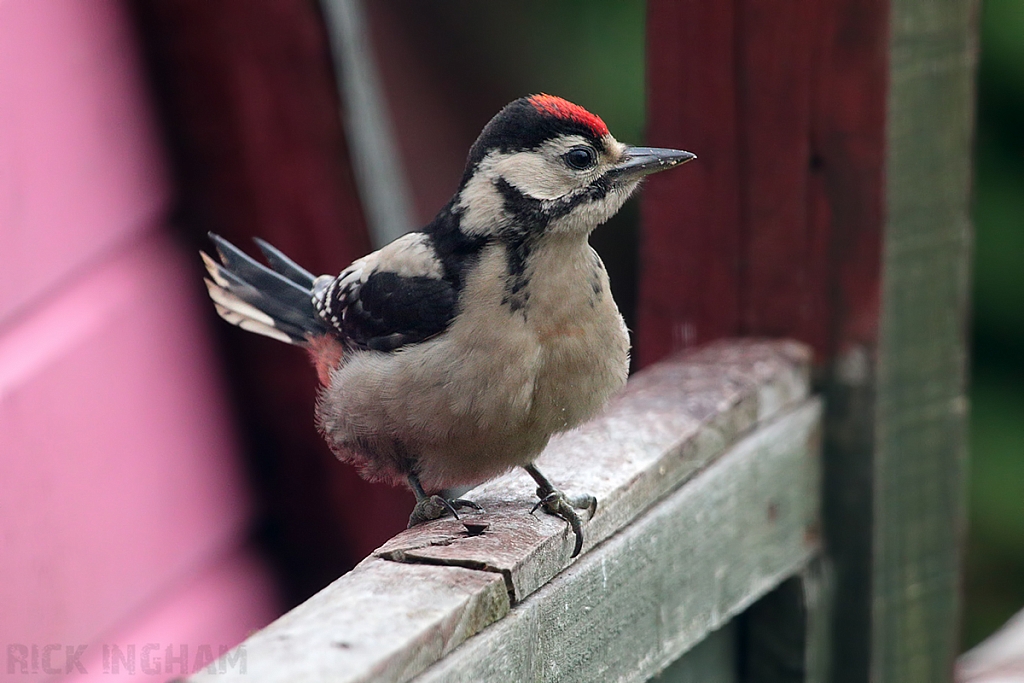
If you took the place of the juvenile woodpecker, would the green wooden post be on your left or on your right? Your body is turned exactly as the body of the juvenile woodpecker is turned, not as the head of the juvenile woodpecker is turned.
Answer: on your left

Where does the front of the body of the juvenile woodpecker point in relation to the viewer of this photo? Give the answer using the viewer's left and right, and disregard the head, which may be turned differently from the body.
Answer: facing the viewer and to the right of the viewer
